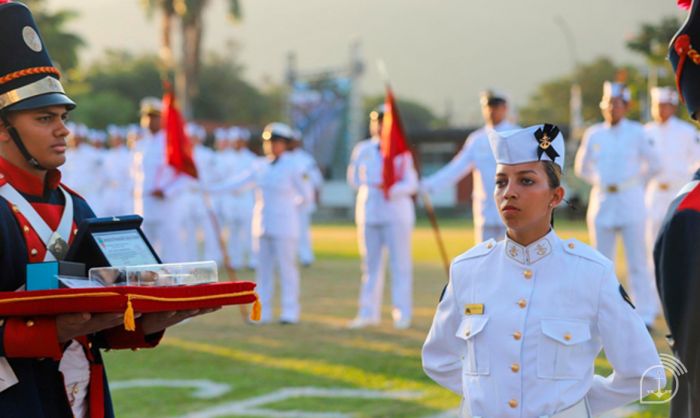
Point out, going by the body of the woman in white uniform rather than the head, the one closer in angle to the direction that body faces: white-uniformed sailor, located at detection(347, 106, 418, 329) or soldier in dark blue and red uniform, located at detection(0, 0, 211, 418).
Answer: the soldier in dark blue and red uniform

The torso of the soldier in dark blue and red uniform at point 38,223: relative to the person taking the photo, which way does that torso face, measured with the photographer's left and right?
facing the viewer and to the right of the viewer

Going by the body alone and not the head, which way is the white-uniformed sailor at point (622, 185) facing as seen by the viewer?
toward the camera

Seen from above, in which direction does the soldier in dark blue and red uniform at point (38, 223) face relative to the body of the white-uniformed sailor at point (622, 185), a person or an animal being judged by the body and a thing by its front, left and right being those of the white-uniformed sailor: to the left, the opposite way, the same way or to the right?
to the left

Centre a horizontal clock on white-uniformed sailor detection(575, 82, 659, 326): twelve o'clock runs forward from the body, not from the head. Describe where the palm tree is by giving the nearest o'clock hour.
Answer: The palm tree is roughly at 5 o'clock from the white-uniformed sailor.

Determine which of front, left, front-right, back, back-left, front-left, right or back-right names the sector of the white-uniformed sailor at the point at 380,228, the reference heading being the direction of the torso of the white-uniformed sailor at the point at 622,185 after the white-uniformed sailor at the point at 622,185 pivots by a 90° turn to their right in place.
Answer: front

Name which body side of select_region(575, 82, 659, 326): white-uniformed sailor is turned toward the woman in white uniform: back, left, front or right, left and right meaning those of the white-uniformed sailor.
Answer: front

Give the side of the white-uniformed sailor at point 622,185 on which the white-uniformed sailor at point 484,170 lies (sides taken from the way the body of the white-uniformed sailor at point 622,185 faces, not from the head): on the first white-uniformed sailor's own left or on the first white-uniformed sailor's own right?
on the first white-uniformed sailor's own right

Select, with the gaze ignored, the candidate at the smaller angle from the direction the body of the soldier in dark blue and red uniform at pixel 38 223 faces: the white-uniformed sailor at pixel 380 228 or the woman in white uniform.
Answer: the woman in white uniform

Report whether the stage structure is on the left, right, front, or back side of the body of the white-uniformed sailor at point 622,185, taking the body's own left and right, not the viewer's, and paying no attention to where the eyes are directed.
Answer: back

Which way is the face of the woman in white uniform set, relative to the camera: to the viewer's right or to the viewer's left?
to the viewer's left

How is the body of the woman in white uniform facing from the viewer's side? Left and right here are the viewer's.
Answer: facing the viewer and to the left of the viewer

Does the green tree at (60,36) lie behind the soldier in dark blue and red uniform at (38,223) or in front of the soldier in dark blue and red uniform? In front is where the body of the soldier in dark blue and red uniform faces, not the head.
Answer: behind
